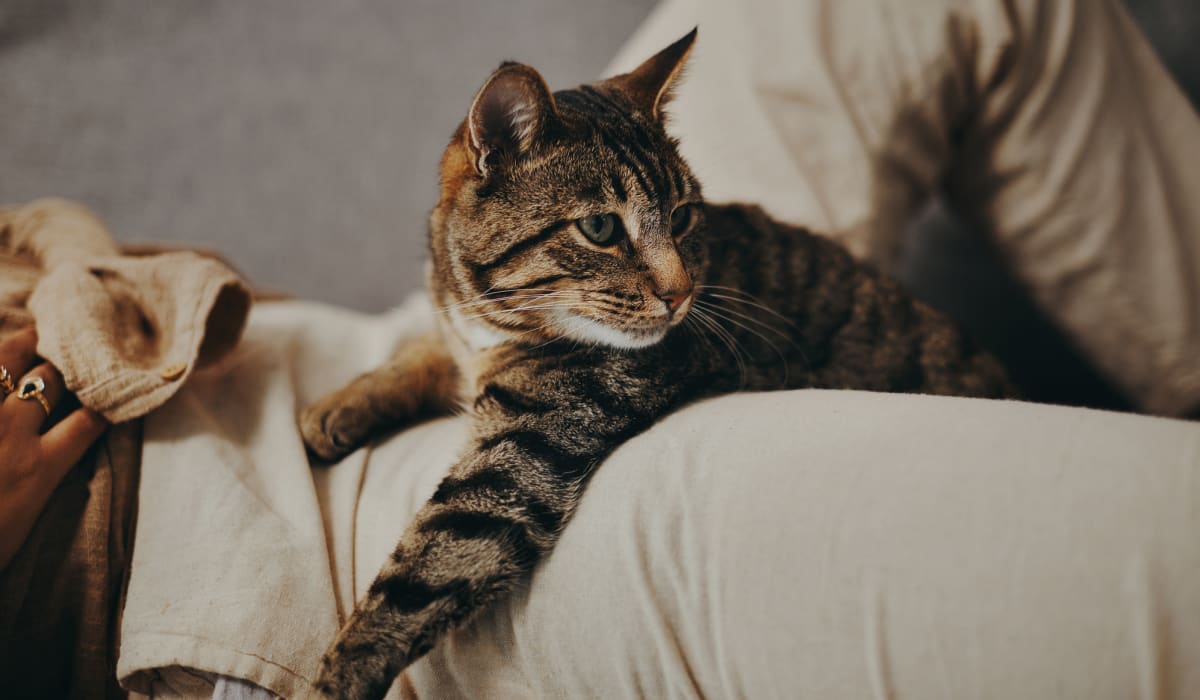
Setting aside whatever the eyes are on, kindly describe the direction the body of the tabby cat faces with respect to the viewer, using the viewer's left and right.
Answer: facing the viewer and to the left of the viewer
